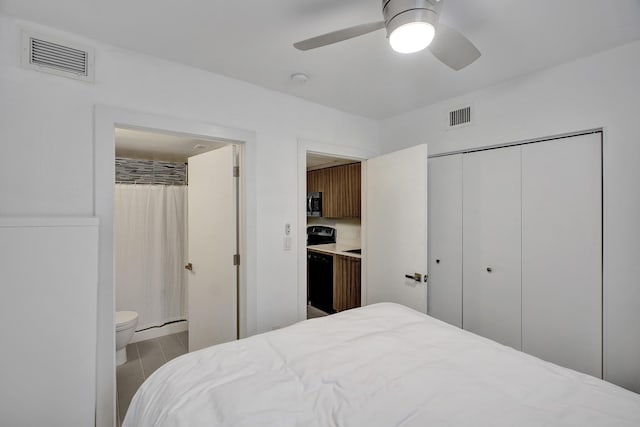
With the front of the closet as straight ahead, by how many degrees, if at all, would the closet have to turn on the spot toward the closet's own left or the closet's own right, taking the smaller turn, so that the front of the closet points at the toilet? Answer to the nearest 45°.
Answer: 0° — it already faces it

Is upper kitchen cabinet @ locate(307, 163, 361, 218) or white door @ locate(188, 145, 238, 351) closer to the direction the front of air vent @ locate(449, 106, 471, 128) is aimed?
the white door

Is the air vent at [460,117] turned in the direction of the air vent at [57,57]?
yes

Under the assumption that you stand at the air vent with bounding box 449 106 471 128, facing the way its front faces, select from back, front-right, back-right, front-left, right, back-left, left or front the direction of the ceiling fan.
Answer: front-left

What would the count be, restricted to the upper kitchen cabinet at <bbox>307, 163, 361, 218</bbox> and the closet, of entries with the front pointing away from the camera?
0

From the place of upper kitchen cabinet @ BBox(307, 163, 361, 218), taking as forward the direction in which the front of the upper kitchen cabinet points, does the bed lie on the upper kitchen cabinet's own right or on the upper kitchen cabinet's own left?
on the upper kitchen cabinet's own left

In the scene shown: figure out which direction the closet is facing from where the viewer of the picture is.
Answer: facing the viewer and to the left of the viewer

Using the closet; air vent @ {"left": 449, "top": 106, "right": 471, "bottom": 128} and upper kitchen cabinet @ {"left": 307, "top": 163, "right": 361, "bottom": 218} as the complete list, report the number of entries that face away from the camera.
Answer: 0

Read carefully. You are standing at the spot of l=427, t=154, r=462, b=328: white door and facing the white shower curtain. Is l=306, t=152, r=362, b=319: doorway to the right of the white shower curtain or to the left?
right

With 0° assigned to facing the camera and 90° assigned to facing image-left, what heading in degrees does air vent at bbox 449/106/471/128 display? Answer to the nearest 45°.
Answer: approximately 45°

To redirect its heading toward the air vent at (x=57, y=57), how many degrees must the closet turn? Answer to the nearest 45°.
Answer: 0° — it already faces it

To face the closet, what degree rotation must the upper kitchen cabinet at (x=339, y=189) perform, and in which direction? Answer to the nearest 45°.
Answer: approximately 90° to its left

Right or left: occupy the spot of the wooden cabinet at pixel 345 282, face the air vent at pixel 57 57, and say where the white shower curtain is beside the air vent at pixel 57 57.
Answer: right

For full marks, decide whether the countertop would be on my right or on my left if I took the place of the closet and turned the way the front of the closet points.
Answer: on my right

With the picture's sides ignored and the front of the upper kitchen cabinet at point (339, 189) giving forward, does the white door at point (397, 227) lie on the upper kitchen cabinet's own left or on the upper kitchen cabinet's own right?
on the upper kitchen cabinet's own left
